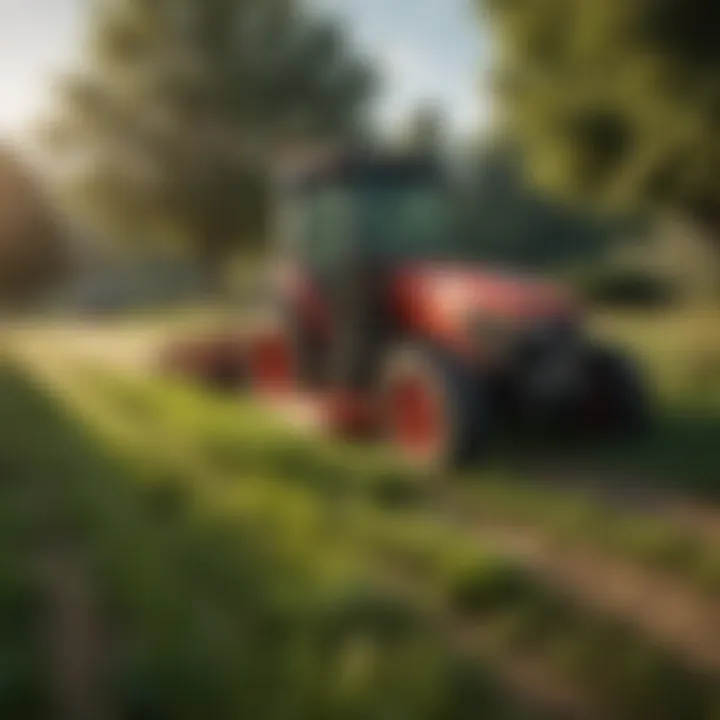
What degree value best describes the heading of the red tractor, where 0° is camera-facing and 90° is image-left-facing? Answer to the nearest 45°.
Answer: approximately 315°
